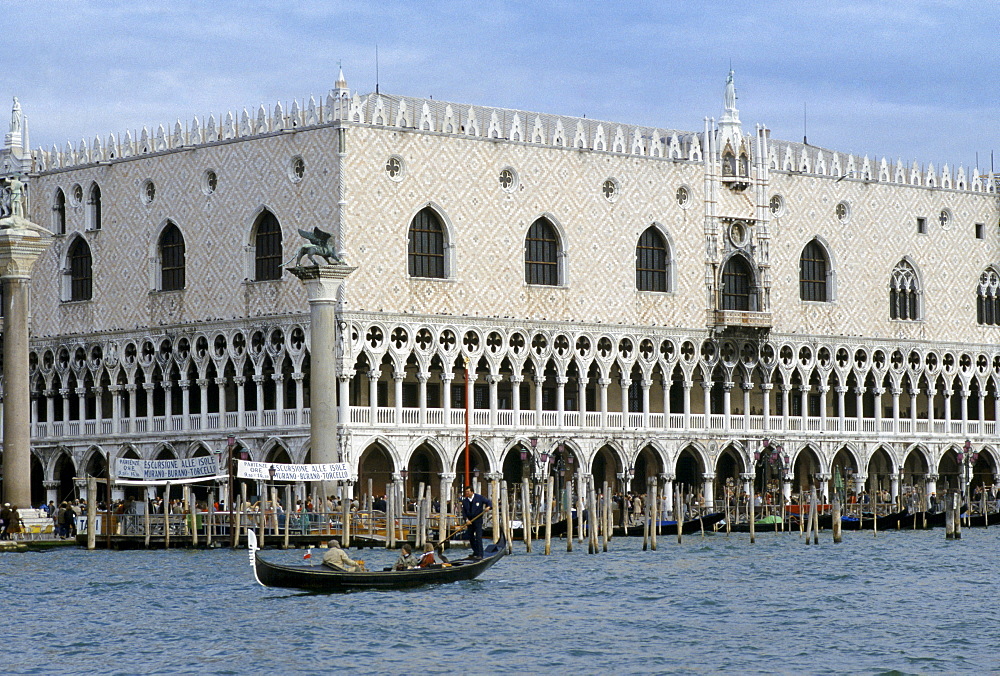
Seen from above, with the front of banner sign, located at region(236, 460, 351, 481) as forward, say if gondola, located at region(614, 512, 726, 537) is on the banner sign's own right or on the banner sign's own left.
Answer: on the banner sign's own left

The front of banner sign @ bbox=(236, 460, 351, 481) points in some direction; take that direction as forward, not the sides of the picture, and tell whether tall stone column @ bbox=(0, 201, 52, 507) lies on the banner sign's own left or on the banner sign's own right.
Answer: on the banner sign's own right

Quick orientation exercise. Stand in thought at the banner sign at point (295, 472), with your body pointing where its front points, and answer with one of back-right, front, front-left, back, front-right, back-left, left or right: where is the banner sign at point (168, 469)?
right

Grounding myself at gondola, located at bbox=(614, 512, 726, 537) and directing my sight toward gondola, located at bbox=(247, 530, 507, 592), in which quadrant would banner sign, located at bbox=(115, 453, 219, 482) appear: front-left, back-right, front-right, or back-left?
front-right

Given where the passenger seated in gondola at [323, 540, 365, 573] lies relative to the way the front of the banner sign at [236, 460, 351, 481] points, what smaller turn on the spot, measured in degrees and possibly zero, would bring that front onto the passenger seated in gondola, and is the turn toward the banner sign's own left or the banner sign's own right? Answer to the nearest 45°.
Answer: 0° — it already faces them

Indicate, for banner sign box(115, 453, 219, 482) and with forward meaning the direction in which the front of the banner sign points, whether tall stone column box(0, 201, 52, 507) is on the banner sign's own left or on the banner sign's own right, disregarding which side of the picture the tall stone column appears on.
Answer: on the banner sign's own right

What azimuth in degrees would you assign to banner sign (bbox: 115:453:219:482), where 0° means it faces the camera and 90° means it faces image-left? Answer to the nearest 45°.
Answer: approximately 0°

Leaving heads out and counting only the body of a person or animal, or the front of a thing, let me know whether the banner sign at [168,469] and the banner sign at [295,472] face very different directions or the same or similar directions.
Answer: same or similar directions

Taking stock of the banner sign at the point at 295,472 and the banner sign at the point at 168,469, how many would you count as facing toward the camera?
2

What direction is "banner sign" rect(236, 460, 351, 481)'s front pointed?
toward the camera

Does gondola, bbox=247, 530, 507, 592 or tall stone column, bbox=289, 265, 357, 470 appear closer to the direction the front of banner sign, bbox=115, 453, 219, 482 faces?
the gondola

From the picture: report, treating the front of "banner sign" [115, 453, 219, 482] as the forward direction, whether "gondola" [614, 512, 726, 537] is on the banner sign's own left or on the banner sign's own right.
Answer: on the banner sign's own left
